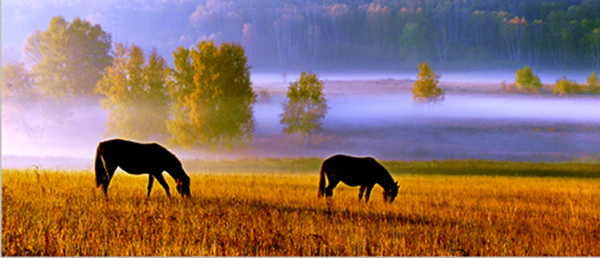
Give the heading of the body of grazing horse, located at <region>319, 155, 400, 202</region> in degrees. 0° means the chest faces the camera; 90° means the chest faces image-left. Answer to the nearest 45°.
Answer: approximately 270°

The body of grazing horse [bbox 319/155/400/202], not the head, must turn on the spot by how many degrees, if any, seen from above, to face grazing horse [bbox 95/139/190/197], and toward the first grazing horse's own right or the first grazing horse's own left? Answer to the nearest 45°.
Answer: approximately 180°

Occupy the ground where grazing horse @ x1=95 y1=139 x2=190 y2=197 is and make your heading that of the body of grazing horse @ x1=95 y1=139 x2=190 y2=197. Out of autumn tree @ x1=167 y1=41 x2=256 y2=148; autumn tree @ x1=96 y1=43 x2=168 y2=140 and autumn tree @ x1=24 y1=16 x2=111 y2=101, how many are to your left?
3

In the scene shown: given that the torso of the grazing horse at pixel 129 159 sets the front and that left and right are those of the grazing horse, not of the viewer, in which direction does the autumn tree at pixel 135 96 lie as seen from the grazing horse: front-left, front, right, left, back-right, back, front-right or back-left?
left

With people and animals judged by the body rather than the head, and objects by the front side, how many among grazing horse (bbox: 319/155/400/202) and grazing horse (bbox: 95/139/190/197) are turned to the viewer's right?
2

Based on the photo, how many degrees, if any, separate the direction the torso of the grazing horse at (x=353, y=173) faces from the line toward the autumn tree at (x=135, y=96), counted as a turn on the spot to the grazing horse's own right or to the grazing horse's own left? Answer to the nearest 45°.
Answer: approximately 135° to the grazing horse's own left

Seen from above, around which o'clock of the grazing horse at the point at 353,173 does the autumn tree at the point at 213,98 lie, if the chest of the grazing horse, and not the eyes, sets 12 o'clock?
The autumn tree is roughly at 8 o'clock from the grazing horse.

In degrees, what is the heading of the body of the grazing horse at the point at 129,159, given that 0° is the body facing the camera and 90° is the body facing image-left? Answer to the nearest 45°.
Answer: approximately 270°
